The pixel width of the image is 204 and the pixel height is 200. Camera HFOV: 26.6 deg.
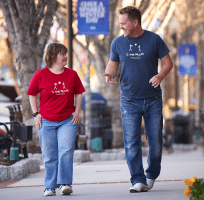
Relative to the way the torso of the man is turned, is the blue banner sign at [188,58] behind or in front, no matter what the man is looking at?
behind

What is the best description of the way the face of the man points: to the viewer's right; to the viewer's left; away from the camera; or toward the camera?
to the viewer's left

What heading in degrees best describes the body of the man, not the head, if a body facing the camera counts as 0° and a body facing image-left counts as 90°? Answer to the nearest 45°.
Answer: approximately 0°

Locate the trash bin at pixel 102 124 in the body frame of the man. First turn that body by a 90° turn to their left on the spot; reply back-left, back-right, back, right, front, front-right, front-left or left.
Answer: left

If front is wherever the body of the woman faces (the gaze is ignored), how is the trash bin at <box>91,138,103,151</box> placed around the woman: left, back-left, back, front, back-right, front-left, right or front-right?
back

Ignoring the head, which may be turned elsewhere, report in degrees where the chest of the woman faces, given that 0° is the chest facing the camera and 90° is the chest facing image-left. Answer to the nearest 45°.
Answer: approximately 0°

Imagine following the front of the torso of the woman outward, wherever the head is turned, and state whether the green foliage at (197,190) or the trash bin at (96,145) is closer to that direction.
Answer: the green foliage

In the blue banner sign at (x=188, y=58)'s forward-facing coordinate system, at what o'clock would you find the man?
The man is roughly at 12 o'clock from the blue banner sign.

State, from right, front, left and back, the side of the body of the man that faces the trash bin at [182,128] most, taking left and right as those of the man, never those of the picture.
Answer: back
